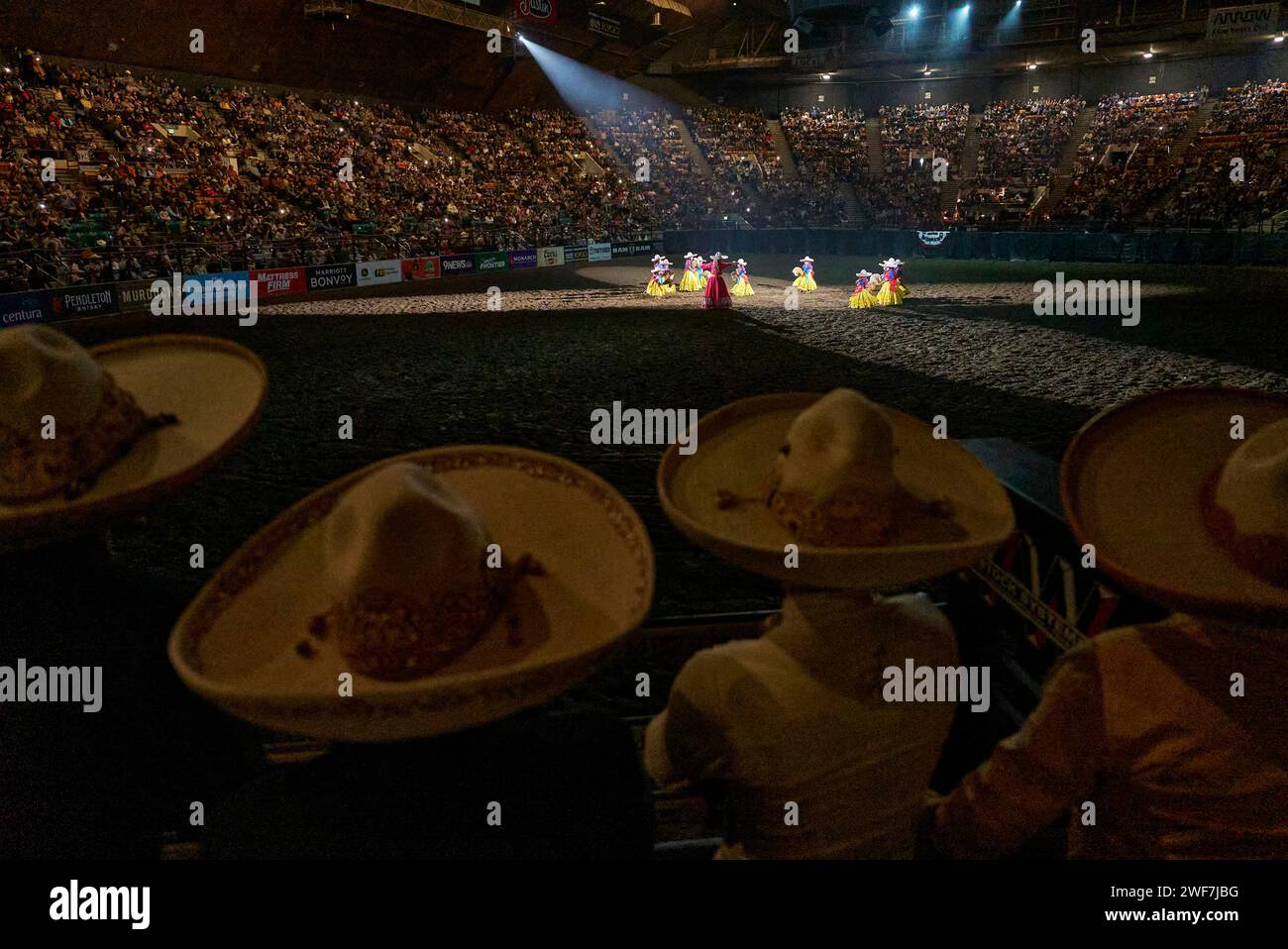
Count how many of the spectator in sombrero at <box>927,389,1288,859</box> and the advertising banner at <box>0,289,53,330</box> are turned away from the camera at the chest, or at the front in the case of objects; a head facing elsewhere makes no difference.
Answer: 1

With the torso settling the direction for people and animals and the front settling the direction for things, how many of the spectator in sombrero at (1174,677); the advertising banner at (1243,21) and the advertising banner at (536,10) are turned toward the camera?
2

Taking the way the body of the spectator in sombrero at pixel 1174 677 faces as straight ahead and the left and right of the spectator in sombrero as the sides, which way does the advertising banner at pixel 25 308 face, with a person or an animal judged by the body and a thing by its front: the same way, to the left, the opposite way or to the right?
to the right

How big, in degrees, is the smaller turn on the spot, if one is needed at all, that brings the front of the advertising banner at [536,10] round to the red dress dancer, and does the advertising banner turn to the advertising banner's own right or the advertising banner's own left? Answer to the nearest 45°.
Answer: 0° — it already faces them

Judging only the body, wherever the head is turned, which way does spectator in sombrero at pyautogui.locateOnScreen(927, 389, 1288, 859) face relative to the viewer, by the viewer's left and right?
facing away from the viewer

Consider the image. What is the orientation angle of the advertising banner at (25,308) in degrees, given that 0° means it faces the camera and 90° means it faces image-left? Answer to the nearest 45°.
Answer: approximately 315°
